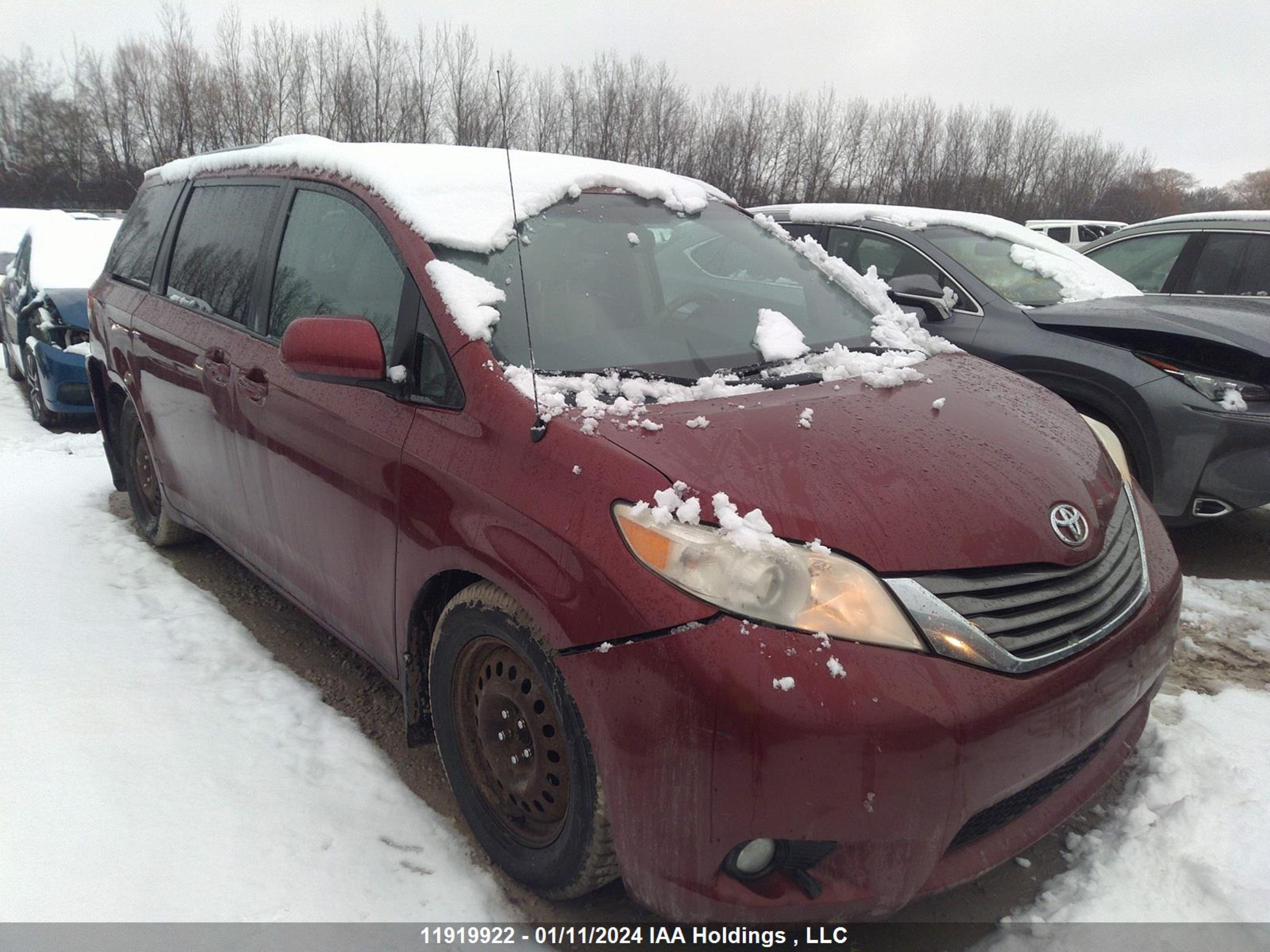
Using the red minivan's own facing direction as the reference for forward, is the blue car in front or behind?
behind

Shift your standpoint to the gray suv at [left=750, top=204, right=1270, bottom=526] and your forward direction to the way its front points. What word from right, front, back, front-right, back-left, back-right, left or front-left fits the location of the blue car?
back-right

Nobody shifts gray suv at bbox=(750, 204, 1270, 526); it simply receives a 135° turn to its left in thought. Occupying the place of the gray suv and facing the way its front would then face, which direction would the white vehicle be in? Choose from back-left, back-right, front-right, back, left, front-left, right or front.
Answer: front

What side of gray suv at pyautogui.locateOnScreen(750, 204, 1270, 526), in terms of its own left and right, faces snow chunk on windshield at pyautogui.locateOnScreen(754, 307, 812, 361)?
right

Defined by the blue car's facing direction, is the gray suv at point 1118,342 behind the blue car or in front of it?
in front

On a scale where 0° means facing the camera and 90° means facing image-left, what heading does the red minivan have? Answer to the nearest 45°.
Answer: approximately 315°

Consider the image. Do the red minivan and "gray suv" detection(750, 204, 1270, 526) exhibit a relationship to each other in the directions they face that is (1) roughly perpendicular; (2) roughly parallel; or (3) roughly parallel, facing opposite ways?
roughly parallel

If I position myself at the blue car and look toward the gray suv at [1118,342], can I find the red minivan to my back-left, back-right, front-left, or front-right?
front-right

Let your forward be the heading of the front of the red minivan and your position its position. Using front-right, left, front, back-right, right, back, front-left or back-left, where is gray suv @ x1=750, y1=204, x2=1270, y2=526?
left

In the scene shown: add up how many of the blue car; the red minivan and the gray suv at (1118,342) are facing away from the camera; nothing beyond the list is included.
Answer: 0

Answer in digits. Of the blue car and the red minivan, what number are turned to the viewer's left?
0

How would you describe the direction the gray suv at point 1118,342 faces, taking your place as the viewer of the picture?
facing the viewer and to the right of the viewer
